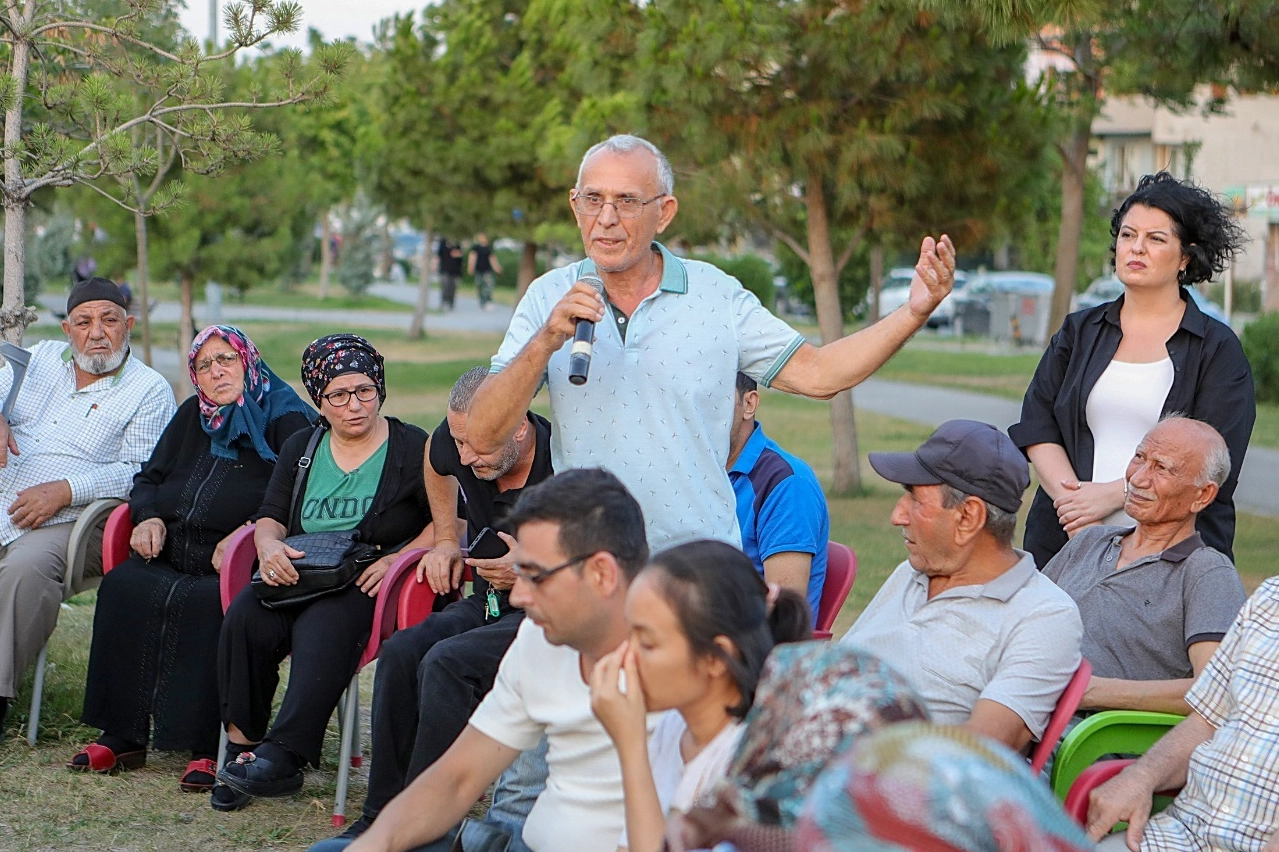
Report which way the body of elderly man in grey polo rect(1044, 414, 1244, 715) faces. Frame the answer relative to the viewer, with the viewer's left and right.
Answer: facing the viewer and to the left of the viewer

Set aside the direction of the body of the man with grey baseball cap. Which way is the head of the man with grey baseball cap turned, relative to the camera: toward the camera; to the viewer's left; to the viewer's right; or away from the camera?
to the viewer's left

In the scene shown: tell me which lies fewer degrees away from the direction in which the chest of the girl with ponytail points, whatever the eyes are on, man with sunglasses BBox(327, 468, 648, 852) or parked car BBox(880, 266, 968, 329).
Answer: the man with sunglasses

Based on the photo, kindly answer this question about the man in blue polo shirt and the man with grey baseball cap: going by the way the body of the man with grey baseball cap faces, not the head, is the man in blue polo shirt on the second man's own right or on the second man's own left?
on the second man's own right

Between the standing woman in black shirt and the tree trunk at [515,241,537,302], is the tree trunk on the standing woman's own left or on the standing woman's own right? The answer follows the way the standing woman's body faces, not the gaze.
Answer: on the standing woman's own right

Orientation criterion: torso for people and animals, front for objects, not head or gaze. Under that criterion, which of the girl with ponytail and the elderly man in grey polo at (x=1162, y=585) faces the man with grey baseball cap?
the elderly man in grey polo

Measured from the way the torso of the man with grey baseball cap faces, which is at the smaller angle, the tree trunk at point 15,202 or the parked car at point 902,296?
the tree trunk

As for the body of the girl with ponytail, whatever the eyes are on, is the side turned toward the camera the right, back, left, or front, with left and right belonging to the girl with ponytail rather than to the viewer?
left

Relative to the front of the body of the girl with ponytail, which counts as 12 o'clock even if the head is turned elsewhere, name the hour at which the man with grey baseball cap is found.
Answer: The man with grey baseball cap is roughly at 4 o'clock from the girl with ponytail.

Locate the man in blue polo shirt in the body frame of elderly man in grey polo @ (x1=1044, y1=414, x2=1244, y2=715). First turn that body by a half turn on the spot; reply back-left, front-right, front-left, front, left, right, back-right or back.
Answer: back-left

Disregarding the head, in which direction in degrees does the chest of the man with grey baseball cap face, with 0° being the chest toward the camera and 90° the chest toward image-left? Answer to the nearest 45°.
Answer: approximately 45°

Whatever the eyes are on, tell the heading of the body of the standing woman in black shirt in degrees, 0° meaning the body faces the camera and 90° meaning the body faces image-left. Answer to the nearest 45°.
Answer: approximately 45°

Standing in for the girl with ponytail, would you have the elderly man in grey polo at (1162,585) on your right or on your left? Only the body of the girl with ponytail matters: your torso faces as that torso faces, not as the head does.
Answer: on your right
